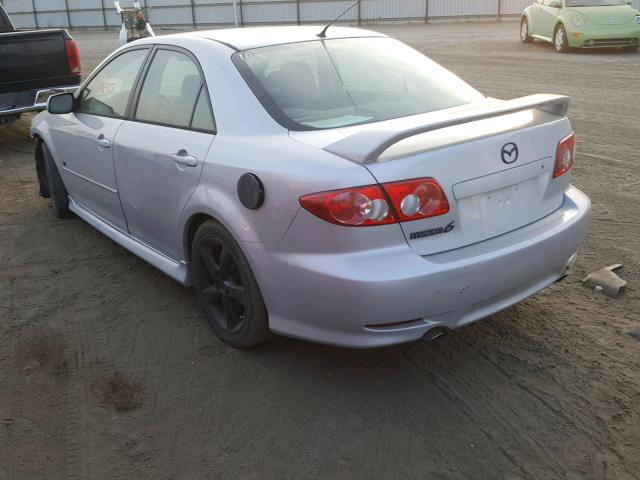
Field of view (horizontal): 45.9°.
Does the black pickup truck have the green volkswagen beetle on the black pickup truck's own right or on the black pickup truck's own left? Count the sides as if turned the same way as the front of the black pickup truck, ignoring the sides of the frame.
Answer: on the black pickup truck's own right

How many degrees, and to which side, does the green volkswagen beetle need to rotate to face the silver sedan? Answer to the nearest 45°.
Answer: approximately 45° to its right

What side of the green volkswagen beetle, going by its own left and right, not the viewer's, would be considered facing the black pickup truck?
right

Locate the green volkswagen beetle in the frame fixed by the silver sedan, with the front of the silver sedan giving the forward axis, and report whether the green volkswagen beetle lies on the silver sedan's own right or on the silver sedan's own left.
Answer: on the silver sedan's own right

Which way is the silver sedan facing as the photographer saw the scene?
facing away from the viewer and to the left of the viewer

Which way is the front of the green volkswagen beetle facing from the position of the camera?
facing the viewer and to the right of the viewer

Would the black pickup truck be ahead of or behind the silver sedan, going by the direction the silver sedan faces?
ahead

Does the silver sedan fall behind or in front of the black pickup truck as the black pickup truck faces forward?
behind

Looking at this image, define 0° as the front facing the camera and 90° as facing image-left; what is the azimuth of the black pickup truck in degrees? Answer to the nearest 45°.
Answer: approximately 135°

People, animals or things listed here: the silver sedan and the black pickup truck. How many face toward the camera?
0
